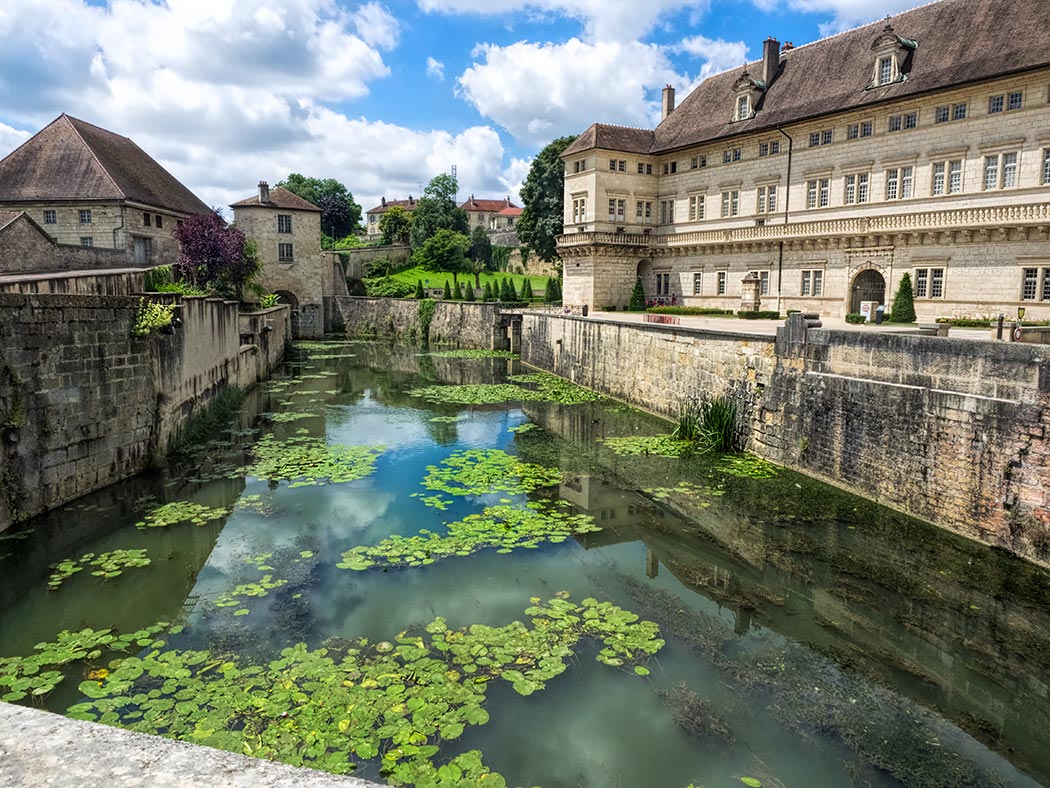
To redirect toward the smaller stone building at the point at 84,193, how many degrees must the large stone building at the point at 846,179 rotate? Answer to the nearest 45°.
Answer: approximately 45° to its right

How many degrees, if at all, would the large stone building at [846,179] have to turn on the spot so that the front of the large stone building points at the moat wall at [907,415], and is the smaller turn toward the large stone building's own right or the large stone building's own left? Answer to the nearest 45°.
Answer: approximately 45° to the large stone building's own left

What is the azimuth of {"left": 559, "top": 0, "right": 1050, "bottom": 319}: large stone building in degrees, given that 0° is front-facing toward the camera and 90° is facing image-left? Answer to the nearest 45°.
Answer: approximately 45°

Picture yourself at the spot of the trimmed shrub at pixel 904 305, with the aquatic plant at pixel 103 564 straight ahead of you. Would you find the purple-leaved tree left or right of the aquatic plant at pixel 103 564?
right

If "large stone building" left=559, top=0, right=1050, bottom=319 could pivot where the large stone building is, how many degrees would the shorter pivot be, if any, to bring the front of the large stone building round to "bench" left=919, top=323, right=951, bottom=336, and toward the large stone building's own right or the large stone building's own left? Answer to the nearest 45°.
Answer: approximately 45° to the large stone building's own left

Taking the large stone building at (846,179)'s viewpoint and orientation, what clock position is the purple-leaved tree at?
The purple-leaved tree is roughly at 1 o'clock from the large stone building.
